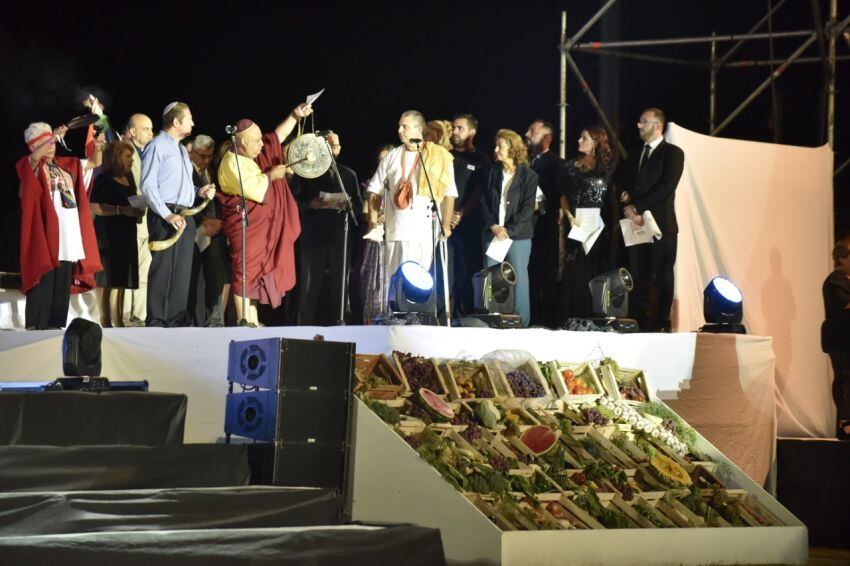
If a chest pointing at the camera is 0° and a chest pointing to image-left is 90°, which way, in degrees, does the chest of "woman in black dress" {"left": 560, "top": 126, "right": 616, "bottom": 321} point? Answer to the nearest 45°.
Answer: approximately 45°

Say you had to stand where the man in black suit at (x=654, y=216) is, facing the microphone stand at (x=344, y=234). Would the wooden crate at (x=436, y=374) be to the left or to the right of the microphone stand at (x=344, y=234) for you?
left

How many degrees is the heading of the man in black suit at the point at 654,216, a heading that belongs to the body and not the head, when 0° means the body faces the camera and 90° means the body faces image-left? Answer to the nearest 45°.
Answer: approximately 45°

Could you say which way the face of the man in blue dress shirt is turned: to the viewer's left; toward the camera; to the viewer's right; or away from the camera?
to the viewer's right

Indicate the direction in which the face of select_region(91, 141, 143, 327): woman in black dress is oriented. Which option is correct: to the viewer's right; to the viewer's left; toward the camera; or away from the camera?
to the viewer's right

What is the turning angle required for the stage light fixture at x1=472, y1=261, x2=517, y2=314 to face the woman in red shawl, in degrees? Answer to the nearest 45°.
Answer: approximately 135° to its right

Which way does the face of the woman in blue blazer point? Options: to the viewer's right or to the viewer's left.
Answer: to the viewer's left

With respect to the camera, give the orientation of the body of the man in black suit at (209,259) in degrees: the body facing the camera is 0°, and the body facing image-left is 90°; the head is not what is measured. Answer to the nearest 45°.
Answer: approximately 315°
